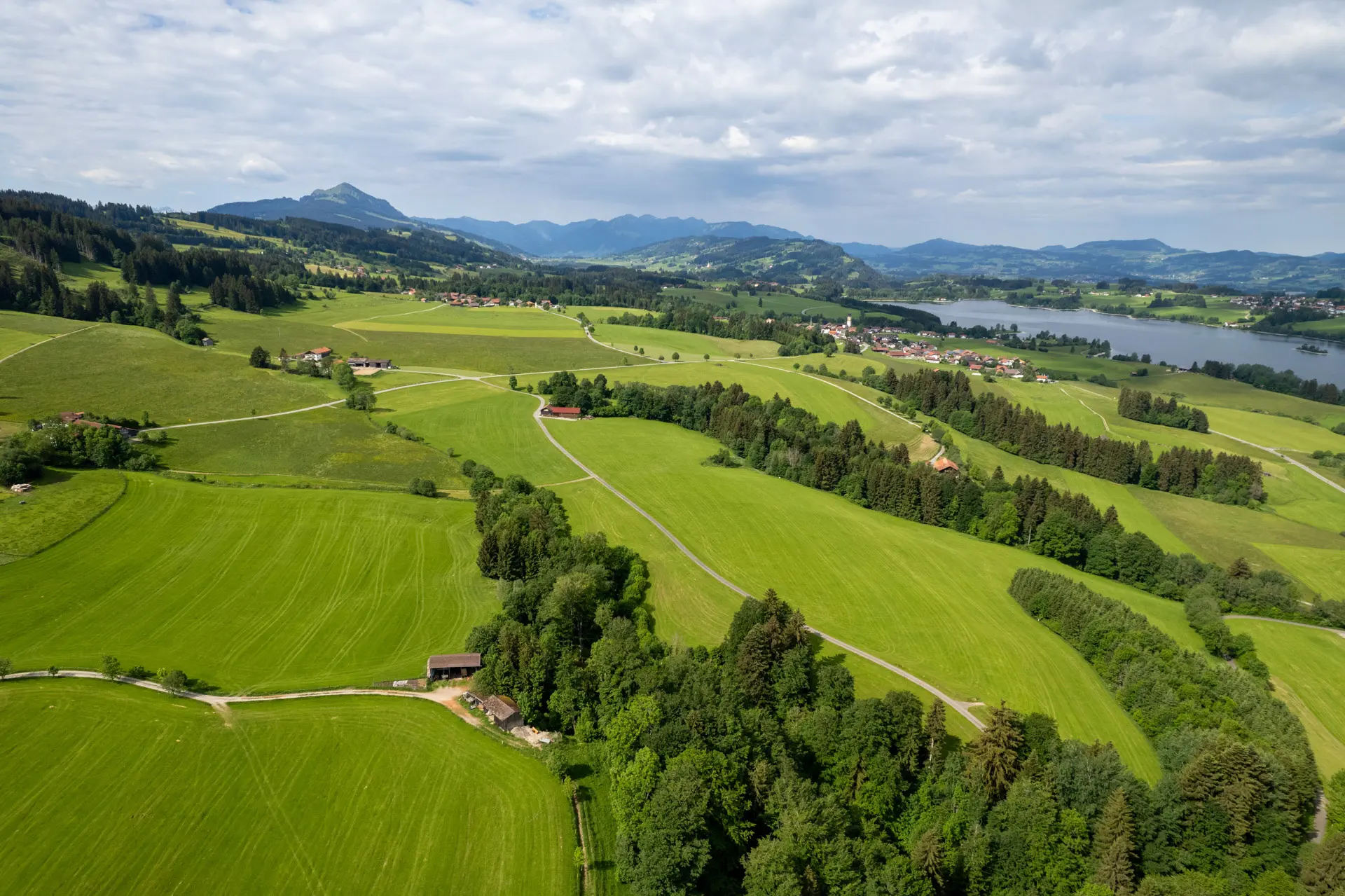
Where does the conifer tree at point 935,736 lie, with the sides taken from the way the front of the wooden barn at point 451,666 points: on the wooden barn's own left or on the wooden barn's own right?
on the wooden barn's own left

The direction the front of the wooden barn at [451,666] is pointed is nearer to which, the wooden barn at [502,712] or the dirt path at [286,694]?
the wooden barn at [502,712]

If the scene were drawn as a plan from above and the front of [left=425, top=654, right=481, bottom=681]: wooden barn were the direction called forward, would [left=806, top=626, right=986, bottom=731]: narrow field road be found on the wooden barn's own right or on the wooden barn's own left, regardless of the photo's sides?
on the wooden barn's own left

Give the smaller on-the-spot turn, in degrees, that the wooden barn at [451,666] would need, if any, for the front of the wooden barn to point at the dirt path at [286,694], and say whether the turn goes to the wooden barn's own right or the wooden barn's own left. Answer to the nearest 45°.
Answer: approximately 90° to the wooden barn's own right

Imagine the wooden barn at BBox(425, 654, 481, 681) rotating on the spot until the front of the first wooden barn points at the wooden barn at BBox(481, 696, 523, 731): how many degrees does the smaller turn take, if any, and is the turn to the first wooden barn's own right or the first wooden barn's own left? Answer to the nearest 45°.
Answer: approximately 45° to the first wooden barn's own left

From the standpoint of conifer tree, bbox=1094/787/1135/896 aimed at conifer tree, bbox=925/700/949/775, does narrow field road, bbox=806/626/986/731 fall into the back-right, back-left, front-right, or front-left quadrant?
front-right

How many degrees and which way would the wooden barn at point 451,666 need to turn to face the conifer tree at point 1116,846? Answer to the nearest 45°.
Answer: approximately 45° to its left

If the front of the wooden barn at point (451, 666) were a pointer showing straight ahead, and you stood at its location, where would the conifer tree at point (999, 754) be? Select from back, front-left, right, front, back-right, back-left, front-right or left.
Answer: front-left

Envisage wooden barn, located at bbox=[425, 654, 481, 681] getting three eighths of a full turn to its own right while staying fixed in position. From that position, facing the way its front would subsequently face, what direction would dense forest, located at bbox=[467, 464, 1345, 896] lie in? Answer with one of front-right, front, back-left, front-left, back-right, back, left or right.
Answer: back

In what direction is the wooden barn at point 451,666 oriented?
toward the camera
